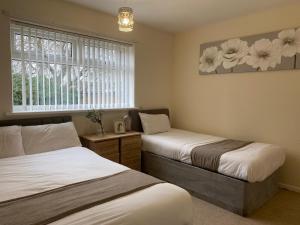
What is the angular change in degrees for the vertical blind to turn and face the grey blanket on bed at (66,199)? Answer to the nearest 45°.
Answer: approximately 45° to its right

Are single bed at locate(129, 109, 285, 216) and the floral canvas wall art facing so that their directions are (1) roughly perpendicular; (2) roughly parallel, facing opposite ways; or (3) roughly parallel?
roughly perpendicular

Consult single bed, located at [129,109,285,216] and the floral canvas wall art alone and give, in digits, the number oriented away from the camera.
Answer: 0

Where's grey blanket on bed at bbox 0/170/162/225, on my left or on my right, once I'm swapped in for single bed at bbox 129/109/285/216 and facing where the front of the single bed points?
on my right

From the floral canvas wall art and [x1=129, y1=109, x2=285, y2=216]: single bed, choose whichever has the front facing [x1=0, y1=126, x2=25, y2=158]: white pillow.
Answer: the floral canvas wall art

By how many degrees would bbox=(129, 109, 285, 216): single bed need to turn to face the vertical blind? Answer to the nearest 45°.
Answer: approximately 135° to its right

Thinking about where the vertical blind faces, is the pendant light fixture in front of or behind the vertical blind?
in front

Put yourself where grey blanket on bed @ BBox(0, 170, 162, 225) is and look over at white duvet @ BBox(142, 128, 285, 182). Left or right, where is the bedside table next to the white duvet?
left

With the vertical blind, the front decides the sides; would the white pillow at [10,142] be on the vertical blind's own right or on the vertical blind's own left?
on the vertical blind's own right

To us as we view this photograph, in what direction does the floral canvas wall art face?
facing the viewer and to the left of the viewer

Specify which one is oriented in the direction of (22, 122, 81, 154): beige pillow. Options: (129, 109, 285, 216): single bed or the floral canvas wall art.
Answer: the floral canvas wall art

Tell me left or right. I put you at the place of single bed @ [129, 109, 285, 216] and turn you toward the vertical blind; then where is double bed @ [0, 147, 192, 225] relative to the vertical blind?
left

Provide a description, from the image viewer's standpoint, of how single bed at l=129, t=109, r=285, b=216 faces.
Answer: facing the viewer and to the right of the viewer

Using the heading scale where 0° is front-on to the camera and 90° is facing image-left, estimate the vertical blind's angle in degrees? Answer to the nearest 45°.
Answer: approximately 315°

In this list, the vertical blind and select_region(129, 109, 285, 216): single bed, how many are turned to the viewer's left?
0
